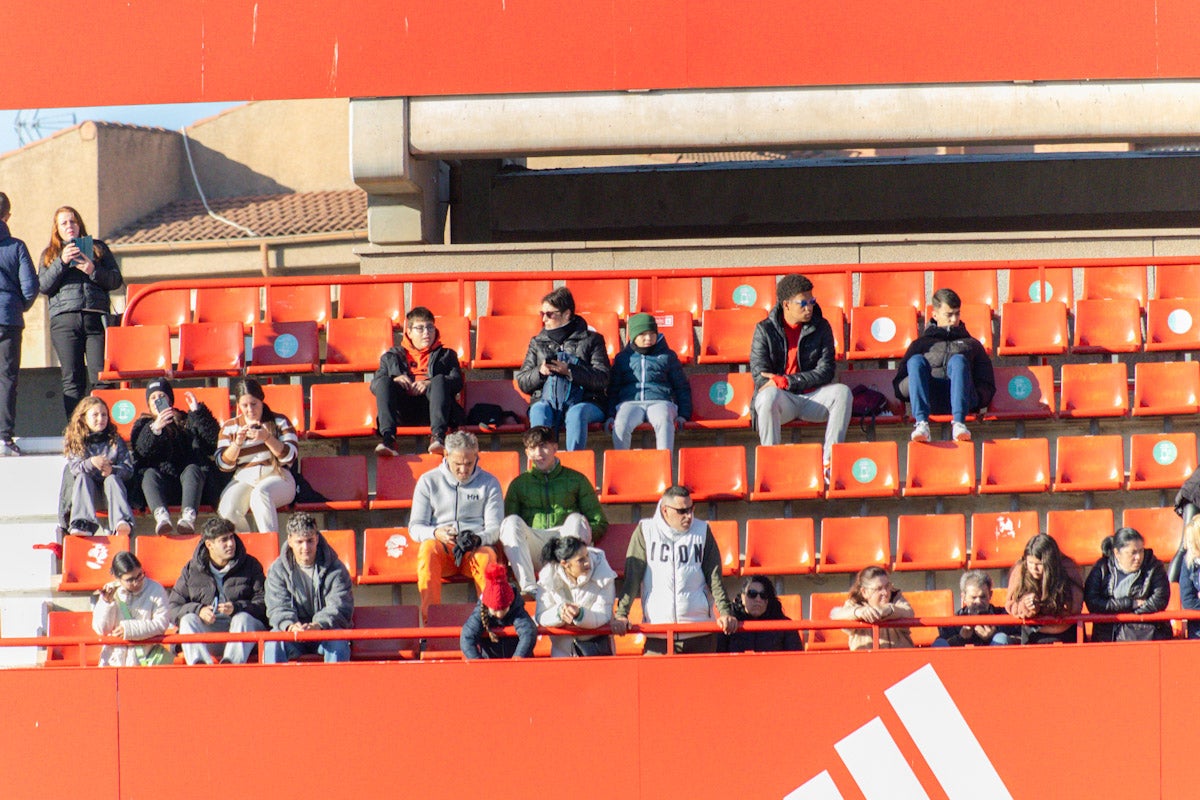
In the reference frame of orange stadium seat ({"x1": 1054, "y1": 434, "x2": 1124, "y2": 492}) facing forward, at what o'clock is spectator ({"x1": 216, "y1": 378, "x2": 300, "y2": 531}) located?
The spectator is roughly at 2 o'clock from the orange stadium seat.

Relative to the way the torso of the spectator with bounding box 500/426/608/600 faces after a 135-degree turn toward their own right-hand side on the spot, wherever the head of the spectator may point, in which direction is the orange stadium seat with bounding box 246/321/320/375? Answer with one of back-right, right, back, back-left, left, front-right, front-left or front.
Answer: front

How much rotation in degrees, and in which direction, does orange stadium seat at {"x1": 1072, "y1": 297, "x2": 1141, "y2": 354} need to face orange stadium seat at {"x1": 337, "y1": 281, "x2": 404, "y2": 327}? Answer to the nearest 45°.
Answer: approximately 90° to its right

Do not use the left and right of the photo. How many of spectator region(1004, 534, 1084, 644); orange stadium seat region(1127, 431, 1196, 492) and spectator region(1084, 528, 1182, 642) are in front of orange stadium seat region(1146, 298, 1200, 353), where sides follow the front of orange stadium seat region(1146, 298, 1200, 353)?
3

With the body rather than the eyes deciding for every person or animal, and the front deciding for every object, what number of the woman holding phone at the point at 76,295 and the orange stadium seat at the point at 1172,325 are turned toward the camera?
2

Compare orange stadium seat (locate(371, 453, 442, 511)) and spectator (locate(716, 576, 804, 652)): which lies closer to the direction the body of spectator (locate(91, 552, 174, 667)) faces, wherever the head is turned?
the spectator

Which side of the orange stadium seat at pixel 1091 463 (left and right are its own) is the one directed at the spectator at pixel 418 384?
right

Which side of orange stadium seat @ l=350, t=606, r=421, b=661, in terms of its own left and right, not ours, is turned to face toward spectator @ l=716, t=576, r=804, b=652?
left

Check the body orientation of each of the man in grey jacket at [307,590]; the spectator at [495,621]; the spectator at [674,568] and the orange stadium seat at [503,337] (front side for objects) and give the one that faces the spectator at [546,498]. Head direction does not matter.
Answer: the orange stadium seat
